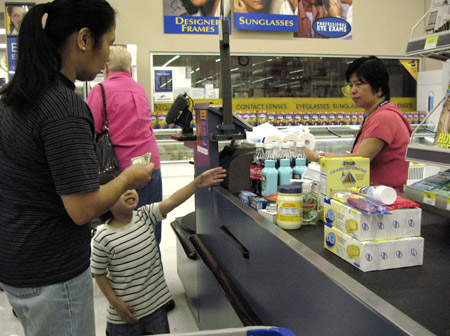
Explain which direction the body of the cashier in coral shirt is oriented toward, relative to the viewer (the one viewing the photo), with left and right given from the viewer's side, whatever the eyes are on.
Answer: facing to the left of the viewer

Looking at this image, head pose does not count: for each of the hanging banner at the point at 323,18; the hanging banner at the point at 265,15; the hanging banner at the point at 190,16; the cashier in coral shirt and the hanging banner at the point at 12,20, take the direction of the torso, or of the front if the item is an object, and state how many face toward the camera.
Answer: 4

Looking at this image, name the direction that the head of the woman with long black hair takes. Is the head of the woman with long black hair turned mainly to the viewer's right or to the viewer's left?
to the viewer's right

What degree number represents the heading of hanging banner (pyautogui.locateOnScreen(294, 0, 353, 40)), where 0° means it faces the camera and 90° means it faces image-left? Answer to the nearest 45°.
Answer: approximately 0°

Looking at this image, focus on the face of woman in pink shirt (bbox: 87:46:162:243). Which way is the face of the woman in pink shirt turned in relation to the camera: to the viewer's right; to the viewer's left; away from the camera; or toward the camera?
away from the camera

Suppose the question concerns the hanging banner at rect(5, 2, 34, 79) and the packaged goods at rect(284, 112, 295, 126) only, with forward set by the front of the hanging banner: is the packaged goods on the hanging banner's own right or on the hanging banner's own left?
on the hanging banner's own left

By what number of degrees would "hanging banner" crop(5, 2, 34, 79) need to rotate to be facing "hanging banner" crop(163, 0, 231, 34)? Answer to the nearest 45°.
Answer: approximately 90° to its left

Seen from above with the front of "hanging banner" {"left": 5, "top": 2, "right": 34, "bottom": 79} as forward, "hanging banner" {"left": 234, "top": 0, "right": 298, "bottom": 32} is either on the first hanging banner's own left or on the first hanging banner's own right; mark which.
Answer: on the first hanging banner's own left
